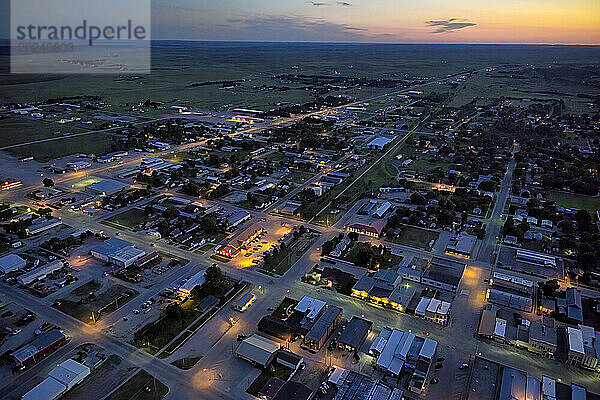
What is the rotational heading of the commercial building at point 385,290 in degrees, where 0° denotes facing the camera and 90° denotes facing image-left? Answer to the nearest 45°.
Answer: approximately 45°

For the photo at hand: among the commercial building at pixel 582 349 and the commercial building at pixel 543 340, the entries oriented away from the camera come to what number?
0

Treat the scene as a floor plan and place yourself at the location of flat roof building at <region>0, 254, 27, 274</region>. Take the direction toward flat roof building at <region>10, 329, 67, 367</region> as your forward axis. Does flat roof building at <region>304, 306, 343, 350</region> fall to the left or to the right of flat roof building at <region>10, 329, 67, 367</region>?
left

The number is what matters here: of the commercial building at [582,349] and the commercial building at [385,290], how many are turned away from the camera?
0

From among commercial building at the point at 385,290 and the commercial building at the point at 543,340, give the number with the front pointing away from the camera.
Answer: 0
